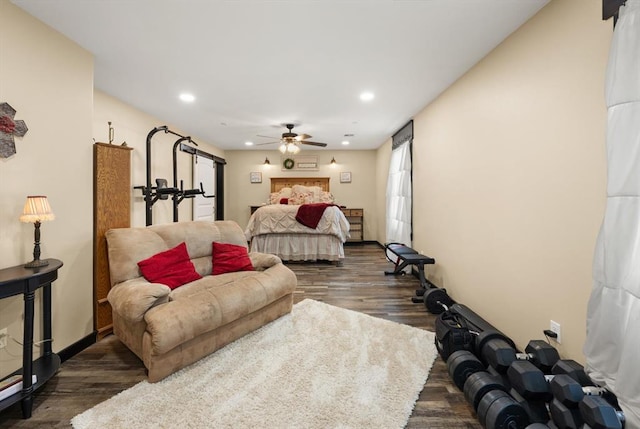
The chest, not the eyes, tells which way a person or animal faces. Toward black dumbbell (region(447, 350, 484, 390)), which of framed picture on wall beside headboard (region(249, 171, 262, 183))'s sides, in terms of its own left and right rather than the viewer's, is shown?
front

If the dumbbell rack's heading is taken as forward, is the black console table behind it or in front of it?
in front

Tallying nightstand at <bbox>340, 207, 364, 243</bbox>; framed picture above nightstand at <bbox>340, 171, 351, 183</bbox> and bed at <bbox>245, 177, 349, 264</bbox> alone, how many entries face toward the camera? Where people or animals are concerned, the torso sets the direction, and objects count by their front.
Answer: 3

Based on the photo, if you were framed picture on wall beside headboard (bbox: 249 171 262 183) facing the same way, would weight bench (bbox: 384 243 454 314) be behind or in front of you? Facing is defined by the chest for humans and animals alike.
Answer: in front

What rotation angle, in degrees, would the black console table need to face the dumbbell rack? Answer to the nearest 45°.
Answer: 0° — it already faces it

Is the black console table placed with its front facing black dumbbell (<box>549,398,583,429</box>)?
yes

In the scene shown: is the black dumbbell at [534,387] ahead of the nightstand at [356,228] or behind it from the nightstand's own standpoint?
ahead

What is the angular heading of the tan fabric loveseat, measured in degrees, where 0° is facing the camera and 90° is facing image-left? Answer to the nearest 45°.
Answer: approximately 315°

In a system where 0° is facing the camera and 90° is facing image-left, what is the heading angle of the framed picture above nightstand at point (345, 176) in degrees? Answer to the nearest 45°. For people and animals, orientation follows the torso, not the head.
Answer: approximately 0°
